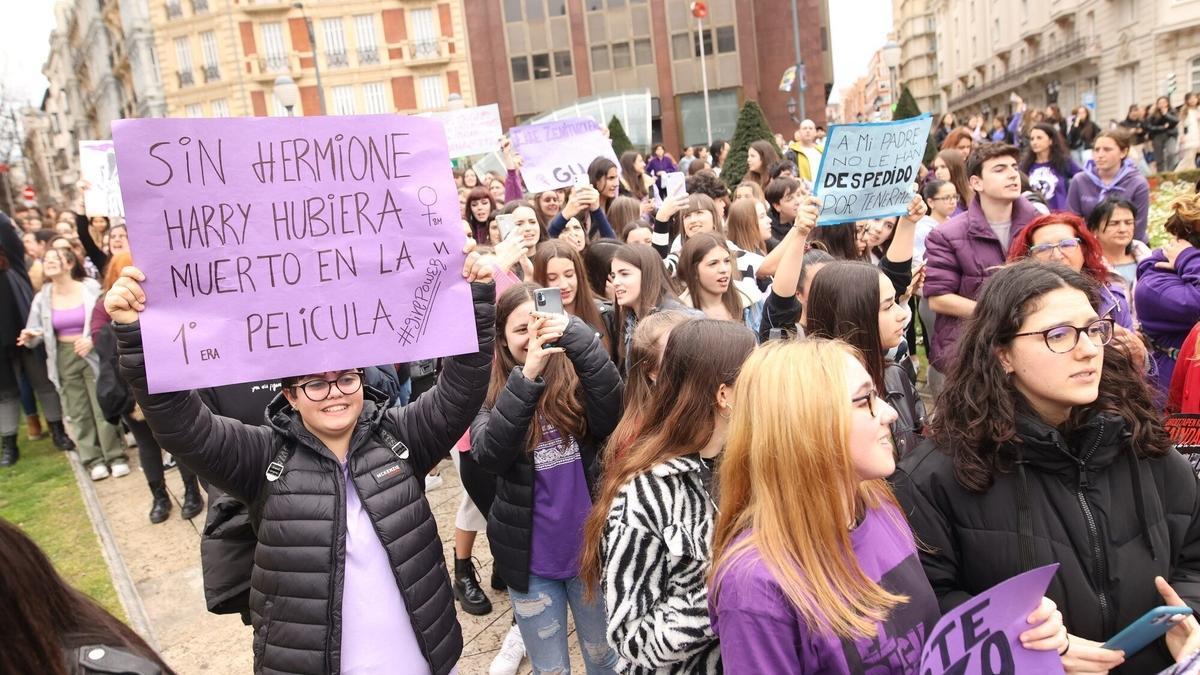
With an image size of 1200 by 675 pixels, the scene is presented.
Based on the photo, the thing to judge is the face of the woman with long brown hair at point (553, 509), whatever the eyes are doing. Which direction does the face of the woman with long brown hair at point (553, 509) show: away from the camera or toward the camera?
toward the camera

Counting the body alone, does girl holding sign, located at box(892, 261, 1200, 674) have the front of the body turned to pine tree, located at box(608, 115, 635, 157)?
no

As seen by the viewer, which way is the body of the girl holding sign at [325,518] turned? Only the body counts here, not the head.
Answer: toward the camera

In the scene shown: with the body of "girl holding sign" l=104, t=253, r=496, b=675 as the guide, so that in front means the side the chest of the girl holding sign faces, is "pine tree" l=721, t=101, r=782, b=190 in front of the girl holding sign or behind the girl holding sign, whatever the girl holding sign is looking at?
behind

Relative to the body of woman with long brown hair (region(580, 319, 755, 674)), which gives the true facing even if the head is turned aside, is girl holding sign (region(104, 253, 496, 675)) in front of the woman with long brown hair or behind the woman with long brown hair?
behind

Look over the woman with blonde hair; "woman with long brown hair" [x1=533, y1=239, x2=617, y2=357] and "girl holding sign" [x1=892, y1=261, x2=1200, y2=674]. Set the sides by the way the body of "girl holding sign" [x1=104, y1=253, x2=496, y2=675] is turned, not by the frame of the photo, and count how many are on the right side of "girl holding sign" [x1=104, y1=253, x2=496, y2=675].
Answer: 0

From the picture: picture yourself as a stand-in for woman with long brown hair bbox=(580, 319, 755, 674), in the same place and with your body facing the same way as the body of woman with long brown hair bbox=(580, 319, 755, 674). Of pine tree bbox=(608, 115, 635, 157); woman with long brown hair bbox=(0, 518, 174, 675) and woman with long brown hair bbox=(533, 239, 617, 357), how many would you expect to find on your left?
2

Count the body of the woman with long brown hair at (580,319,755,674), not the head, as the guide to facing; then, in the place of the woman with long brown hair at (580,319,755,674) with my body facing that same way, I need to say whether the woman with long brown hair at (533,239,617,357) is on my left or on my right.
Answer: on my left

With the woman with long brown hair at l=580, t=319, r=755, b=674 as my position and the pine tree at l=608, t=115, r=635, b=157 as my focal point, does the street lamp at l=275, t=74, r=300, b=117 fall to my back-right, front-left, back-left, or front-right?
front-left

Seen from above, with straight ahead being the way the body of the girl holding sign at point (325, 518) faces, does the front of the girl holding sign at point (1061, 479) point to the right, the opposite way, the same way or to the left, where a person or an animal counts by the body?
the same way

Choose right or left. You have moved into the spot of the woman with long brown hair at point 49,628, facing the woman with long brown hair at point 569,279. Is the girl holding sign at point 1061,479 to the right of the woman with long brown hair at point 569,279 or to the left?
right

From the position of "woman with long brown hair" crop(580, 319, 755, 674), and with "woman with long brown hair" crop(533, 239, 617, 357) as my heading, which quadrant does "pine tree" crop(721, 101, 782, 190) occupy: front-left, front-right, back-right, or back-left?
front-right

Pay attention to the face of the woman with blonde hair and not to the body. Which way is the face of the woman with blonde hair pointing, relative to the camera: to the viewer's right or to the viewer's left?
to the viewer's right

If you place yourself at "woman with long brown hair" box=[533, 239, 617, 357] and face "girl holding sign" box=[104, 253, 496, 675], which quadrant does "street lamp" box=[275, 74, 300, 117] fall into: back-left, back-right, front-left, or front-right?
back-right

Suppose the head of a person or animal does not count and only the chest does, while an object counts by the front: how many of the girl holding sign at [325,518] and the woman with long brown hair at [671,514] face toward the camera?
1
